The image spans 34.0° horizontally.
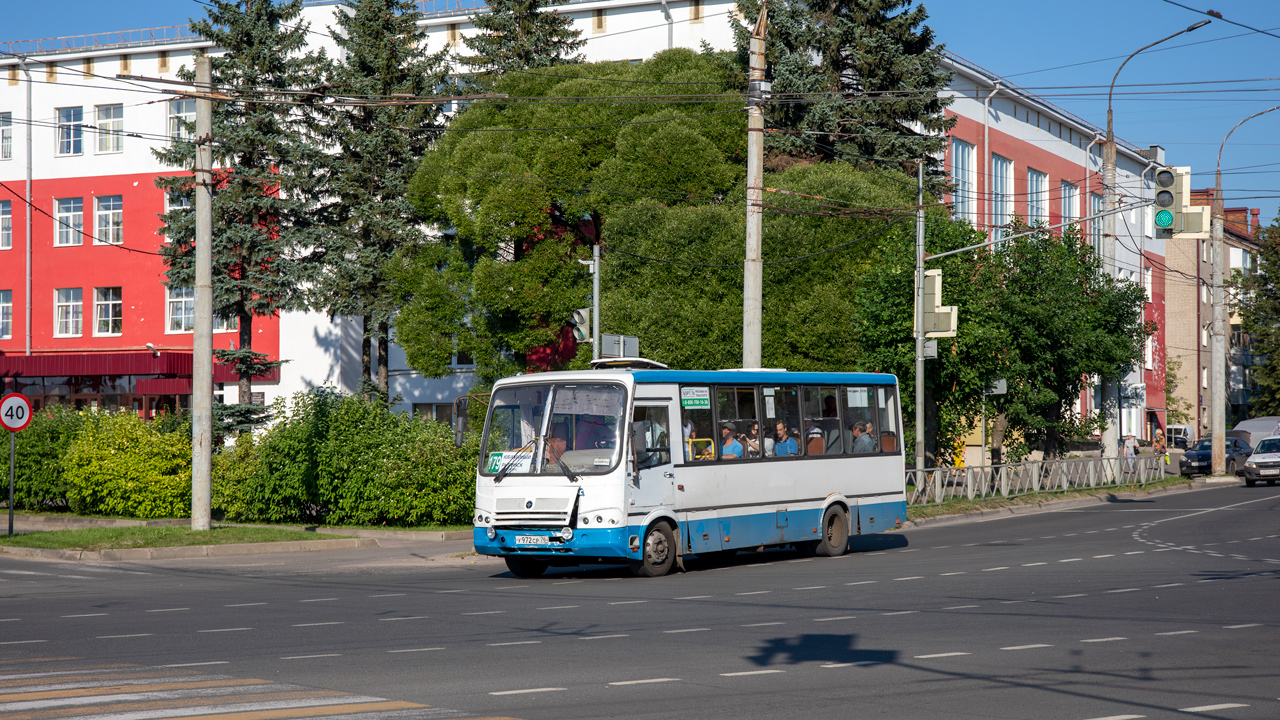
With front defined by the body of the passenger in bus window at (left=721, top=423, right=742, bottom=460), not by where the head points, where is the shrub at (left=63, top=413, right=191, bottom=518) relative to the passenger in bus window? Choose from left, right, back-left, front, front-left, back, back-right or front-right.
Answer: right

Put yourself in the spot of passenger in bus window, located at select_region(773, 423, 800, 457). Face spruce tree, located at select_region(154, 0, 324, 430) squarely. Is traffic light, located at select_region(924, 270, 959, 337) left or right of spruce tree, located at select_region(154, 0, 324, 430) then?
right

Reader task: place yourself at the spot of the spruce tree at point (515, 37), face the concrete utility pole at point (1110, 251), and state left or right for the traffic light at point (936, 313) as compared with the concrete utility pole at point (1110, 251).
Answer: right

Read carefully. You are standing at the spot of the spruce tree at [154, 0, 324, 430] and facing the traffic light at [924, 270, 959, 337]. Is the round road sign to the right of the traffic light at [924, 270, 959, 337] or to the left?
right

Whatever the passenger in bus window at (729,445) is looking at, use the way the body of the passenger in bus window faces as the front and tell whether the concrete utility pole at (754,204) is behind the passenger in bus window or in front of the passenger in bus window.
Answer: behind

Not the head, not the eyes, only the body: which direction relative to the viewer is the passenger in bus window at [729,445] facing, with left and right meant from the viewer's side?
facing the viewer and to the left of the viewer

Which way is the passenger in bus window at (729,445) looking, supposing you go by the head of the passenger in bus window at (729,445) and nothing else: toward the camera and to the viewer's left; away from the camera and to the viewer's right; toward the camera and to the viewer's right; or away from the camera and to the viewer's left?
toward the camera and to the viewer's left

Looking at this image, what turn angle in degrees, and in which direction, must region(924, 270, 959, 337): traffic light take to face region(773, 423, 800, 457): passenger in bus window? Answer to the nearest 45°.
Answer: approximately 180°

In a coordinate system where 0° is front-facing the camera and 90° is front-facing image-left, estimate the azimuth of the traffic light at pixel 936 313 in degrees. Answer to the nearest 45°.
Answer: approximately 180°

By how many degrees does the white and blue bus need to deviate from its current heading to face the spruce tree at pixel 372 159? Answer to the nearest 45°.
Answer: approximately 135° to its right

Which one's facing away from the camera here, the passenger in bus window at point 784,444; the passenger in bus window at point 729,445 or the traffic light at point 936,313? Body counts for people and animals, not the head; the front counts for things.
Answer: the traffic light

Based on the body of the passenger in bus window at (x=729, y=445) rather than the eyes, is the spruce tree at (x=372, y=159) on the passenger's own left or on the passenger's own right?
on the passenger's own right
